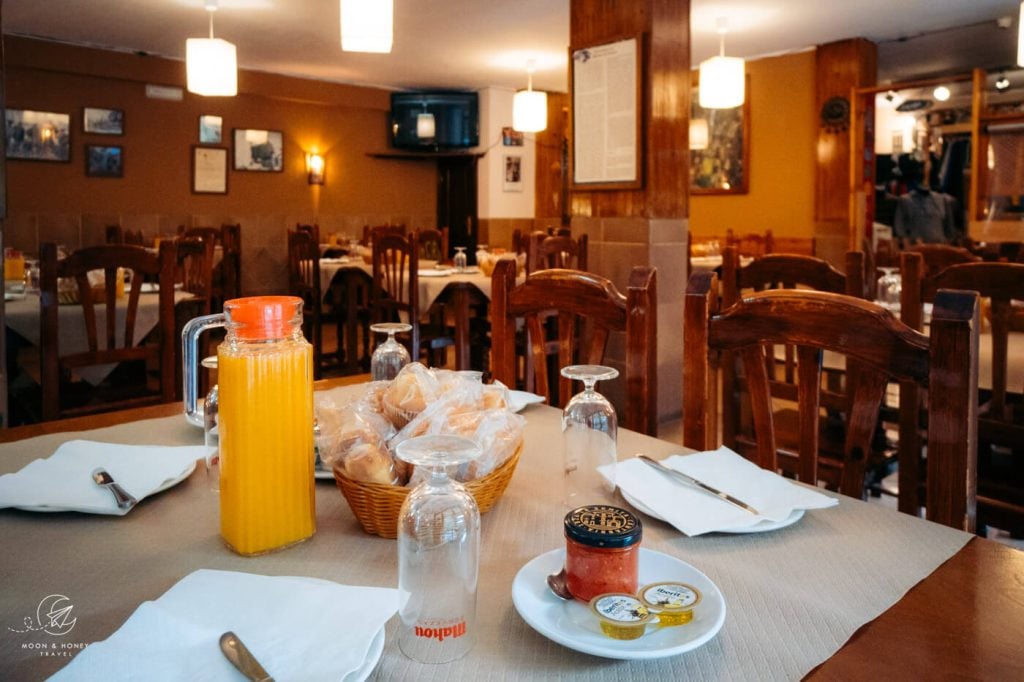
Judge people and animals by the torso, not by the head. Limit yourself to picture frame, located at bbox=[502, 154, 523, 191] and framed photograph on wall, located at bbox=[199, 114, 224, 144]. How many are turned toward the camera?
2

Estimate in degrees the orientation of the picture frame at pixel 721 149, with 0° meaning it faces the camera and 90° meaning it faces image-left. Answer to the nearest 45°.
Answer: approximately 0°

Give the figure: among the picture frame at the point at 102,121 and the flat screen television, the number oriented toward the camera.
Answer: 2

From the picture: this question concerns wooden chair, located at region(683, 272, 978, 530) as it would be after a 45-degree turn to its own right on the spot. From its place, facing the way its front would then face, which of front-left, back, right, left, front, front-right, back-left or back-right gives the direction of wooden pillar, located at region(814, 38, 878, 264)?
right

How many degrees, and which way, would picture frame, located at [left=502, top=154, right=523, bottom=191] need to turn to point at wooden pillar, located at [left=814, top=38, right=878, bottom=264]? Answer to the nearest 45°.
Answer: approximately 45° to its left

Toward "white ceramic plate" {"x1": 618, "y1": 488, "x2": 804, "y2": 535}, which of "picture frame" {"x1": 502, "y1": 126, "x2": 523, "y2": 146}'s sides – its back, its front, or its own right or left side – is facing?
front

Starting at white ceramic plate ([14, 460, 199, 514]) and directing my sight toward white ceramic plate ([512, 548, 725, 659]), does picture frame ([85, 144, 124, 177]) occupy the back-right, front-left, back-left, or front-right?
back-left

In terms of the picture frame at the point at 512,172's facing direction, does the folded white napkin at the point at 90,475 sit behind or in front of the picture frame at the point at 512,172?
in front

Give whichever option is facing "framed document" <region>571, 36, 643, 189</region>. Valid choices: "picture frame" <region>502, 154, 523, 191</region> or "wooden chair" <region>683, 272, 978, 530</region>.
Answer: the picture frame

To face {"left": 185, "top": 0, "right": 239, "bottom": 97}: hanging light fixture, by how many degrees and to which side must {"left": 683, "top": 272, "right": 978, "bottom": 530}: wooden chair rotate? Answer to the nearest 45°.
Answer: approximately 90° to its right
